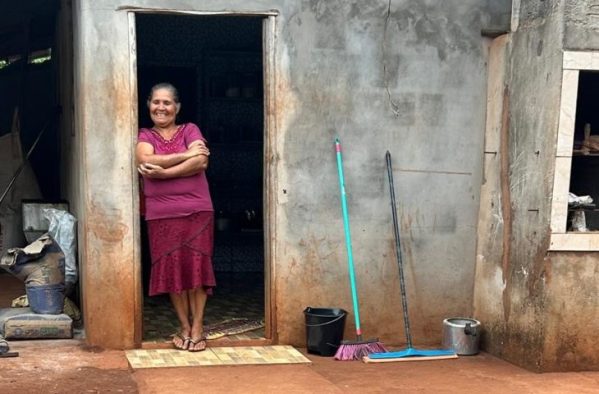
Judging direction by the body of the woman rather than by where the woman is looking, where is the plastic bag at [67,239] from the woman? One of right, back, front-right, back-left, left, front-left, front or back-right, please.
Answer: back-right

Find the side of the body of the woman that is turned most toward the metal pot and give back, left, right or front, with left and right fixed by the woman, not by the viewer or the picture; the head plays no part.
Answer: left

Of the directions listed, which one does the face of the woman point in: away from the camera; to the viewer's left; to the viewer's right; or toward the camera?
toward the camera

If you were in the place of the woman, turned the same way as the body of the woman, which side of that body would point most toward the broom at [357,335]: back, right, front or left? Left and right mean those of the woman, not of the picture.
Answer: left

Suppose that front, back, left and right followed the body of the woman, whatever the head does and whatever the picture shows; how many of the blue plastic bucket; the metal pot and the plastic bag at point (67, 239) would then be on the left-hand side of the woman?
1

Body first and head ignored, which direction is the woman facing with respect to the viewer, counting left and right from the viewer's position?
facing the viewer

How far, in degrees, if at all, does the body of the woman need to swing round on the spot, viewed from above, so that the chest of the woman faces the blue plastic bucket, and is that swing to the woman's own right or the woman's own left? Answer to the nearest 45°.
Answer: approximately 90° to the woman's own right

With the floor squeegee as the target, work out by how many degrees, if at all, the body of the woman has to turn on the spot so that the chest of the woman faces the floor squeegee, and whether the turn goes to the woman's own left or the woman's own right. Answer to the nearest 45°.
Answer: approximately 90° to the woman's own left

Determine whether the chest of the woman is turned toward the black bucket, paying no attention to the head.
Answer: no
